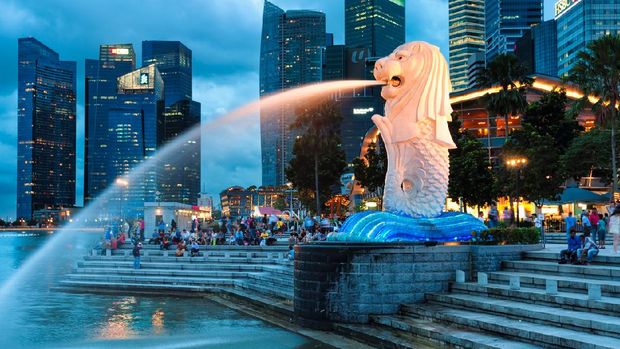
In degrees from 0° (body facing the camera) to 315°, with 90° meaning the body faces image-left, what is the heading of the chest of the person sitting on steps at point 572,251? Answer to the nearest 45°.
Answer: approximately 45°

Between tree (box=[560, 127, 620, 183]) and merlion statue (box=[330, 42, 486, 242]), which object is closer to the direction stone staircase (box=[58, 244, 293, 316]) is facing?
the merlion statue

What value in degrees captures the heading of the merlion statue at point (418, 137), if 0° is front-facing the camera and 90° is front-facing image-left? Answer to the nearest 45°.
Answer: approximately 90°

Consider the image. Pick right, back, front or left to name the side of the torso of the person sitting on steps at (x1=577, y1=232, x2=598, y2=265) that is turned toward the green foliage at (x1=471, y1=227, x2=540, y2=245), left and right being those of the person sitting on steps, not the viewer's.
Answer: right

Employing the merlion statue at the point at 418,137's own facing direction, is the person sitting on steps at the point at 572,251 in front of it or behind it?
behind

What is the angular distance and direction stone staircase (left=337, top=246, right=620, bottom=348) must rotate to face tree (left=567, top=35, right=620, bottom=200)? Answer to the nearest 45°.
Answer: approximately 135° to its right

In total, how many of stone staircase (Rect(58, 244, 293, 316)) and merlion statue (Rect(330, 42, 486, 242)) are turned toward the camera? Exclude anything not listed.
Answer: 1

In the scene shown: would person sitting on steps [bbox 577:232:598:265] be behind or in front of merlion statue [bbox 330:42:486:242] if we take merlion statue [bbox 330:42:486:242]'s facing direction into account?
behind
